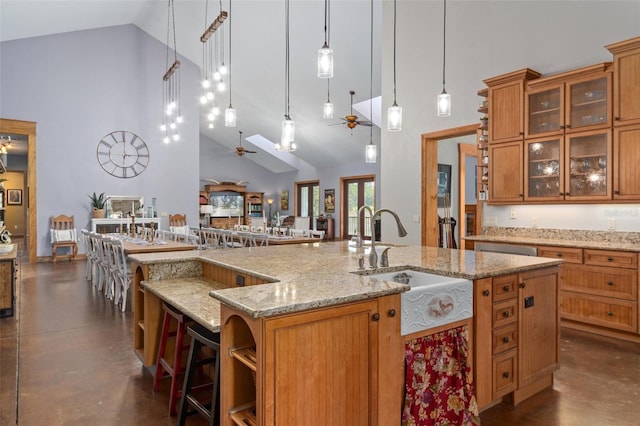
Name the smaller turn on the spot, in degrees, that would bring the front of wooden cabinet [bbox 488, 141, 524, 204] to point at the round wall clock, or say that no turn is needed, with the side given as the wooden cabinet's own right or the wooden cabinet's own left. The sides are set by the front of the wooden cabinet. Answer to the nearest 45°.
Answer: approximately 45° to the wooden cabinet's own right

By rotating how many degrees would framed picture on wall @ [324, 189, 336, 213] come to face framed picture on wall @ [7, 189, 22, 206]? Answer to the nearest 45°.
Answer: approximately 90° to its right

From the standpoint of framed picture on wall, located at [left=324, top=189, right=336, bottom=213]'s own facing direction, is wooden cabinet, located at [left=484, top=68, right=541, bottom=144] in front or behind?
in front

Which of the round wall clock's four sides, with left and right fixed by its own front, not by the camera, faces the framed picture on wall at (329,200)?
left

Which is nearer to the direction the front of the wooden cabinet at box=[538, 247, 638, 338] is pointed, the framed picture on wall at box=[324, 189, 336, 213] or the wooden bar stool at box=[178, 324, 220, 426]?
the wooden bar stool

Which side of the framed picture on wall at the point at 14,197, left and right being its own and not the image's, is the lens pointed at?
front

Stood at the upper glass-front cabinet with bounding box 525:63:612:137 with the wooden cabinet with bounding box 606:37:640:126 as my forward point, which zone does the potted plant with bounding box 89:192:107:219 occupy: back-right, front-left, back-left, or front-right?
back-right

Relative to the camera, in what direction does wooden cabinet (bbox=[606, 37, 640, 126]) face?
facing the viewer and to the left of the viewer

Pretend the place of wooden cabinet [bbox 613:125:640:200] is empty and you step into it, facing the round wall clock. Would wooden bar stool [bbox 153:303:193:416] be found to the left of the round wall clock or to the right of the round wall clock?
left

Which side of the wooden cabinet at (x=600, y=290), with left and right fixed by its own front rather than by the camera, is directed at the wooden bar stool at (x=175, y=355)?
front
